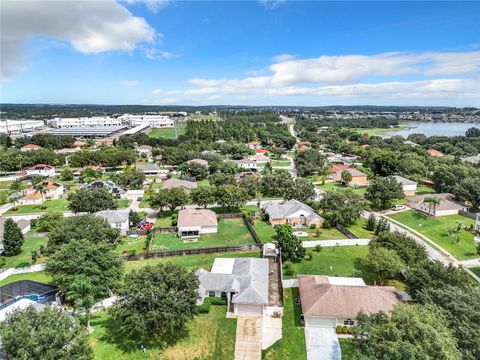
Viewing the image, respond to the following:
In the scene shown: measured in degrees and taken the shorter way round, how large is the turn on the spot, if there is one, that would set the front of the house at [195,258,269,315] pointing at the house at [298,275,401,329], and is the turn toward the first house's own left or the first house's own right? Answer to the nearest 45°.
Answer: approximately 45° to the first house's own left

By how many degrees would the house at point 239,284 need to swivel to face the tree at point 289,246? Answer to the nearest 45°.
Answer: approximately 135° to its left

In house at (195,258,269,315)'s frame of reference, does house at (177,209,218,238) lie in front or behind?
behind

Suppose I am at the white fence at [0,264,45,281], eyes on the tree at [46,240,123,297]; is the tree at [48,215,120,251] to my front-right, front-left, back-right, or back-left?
front-left

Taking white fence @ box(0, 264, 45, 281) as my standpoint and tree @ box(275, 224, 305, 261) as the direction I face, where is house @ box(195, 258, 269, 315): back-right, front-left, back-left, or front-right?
front-right

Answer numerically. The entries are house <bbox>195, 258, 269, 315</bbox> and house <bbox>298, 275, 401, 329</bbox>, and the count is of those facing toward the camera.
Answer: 2

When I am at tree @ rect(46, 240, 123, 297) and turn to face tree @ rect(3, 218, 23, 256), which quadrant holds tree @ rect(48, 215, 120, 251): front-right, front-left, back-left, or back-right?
front-right

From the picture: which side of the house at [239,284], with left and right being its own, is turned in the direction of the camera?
front

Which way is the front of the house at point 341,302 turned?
toward the camera

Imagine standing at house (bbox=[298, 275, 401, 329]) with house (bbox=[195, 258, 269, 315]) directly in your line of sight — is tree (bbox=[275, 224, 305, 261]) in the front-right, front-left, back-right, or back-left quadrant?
front-right

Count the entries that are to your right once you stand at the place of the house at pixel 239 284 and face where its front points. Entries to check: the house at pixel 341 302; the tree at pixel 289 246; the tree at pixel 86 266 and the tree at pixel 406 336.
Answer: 1

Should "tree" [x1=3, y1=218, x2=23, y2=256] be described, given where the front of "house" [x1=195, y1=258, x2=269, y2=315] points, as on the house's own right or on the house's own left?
on the house's own right

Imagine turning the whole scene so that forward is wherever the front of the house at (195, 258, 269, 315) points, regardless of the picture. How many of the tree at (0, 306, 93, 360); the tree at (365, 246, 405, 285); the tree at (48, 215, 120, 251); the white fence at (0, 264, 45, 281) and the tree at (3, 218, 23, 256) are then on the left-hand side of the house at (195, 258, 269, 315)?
1

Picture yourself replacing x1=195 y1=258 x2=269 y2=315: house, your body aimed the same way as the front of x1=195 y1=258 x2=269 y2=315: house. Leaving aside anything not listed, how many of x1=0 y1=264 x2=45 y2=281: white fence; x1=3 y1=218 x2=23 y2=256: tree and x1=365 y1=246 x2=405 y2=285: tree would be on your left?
1

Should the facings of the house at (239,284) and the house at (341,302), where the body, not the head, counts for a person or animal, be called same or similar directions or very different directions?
same or similar directions
